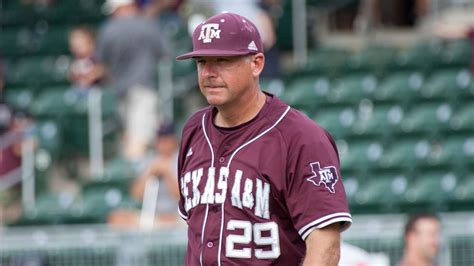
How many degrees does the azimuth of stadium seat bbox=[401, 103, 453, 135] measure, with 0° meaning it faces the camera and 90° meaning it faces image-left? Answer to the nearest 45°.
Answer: approximately 45°

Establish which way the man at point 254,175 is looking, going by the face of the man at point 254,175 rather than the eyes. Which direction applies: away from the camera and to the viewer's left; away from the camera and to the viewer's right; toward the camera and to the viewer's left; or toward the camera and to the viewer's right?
toward the camera and to the viewer's left

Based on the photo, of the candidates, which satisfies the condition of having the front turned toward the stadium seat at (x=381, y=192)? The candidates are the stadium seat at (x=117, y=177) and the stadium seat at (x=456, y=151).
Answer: the stadium seat at (x=456, y=151)
